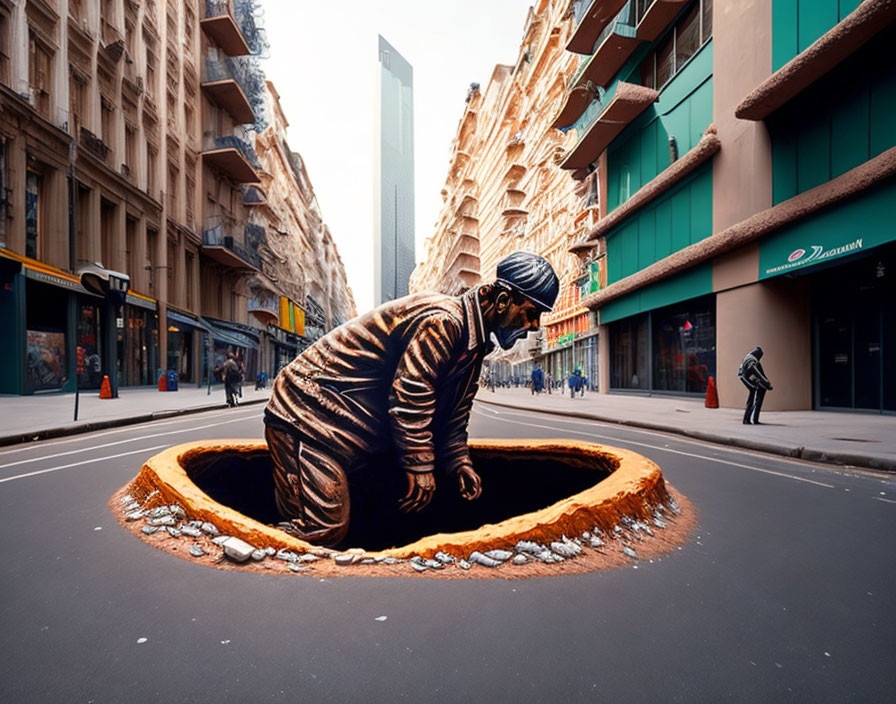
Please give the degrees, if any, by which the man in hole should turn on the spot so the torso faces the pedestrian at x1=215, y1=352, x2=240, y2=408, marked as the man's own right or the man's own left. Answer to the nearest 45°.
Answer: approximately 90° to the man's own left

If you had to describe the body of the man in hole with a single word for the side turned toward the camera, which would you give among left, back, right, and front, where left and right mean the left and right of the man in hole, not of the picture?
right

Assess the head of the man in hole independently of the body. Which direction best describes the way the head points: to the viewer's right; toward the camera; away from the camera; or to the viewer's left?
to the viewer's right

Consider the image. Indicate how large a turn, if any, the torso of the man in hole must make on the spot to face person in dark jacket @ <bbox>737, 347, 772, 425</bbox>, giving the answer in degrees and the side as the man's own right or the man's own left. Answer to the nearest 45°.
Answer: approximately 45° to the man's own left
